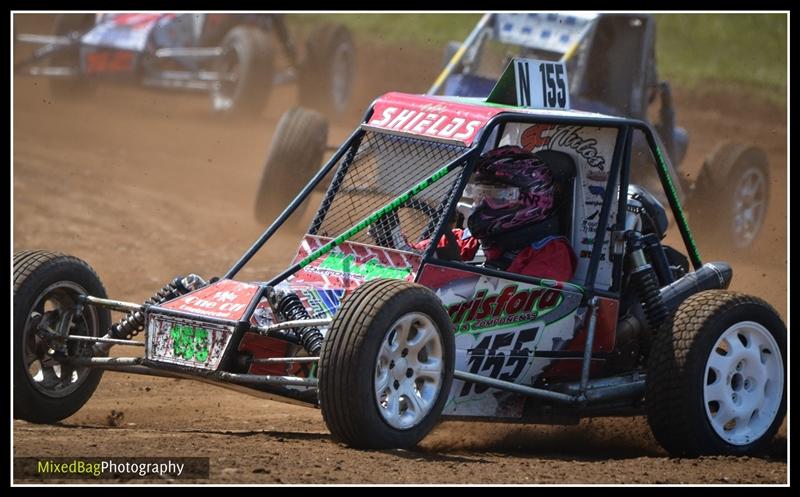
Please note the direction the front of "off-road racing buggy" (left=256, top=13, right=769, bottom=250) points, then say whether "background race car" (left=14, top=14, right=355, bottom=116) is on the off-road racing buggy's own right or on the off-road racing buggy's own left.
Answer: on the off-road racing buggy's own right

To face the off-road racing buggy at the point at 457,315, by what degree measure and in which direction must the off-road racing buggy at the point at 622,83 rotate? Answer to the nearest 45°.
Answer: approximately 45° to its left

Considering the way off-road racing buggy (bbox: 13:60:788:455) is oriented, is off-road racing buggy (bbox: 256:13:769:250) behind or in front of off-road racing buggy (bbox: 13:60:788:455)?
behind

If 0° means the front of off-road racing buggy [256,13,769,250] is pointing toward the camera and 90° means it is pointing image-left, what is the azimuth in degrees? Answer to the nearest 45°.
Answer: approximately 45°

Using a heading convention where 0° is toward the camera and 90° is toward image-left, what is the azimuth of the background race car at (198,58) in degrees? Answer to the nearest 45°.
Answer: approximately 45°

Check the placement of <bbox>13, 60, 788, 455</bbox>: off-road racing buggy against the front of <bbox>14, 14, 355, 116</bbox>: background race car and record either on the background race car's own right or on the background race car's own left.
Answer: on the background race car's own left
